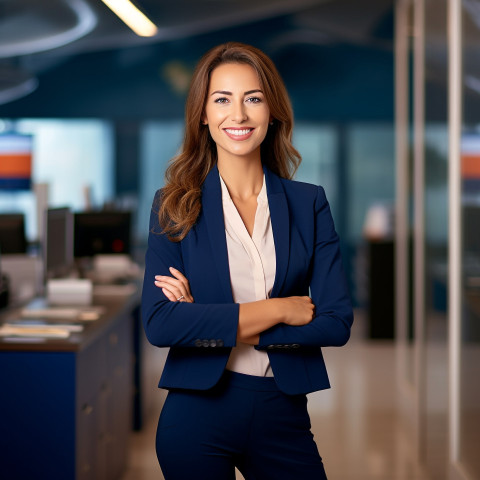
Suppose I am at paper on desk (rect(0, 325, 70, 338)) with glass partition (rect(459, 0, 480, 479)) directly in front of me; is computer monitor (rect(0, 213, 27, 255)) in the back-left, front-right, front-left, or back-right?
back-left

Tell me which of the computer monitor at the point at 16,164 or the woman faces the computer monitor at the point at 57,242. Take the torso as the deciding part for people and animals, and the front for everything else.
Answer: the computer monitor at the point at 16,164

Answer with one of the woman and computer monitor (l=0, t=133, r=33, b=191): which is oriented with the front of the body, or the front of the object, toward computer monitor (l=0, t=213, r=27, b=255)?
computer monitor (l=0, t=133, r=33, b=191)

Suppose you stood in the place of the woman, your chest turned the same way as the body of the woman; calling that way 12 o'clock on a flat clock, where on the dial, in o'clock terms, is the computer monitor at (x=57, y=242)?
The computer monitor is roughly at 5 o'clock from the woman.

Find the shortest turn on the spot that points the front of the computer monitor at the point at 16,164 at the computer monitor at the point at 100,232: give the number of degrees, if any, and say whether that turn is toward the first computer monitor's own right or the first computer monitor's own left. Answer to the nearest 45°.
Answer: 0° — it already faces it

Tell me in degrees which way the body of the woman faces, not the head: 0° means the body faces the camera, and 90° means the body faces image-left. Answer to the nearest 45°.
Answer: approximately 0°

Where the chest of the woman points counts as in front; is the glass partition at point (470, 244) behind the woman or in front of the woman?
behind

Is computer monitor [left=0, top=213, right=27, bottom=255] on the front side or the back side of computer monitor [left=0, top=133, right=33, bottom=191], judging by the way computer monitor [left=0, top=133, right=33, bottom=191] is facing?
on the front side
